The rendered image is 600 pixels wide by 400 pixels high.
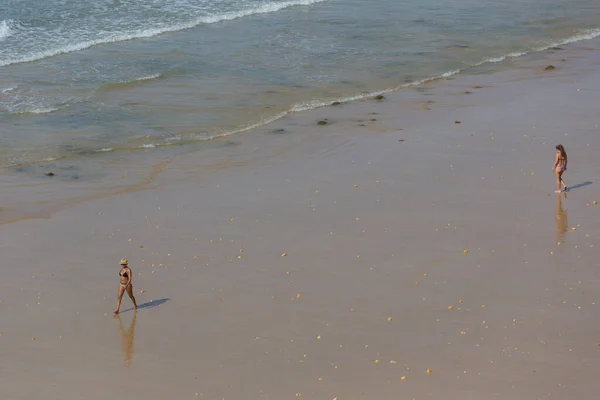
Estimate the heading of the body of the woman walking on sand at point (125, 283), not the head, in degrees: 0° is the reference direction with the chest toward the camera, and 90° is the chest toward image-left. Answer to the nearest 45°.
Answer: approximately 45°

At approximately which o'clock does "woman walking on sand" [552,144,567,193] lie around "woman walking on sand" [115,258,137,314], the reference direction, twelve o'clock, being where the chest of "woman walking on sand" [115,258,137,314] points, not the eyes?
"woman walking on sand" [552,144,567,193] is roughly at 7 o'clock from "woman walking on sand" [115,258,137,314].
